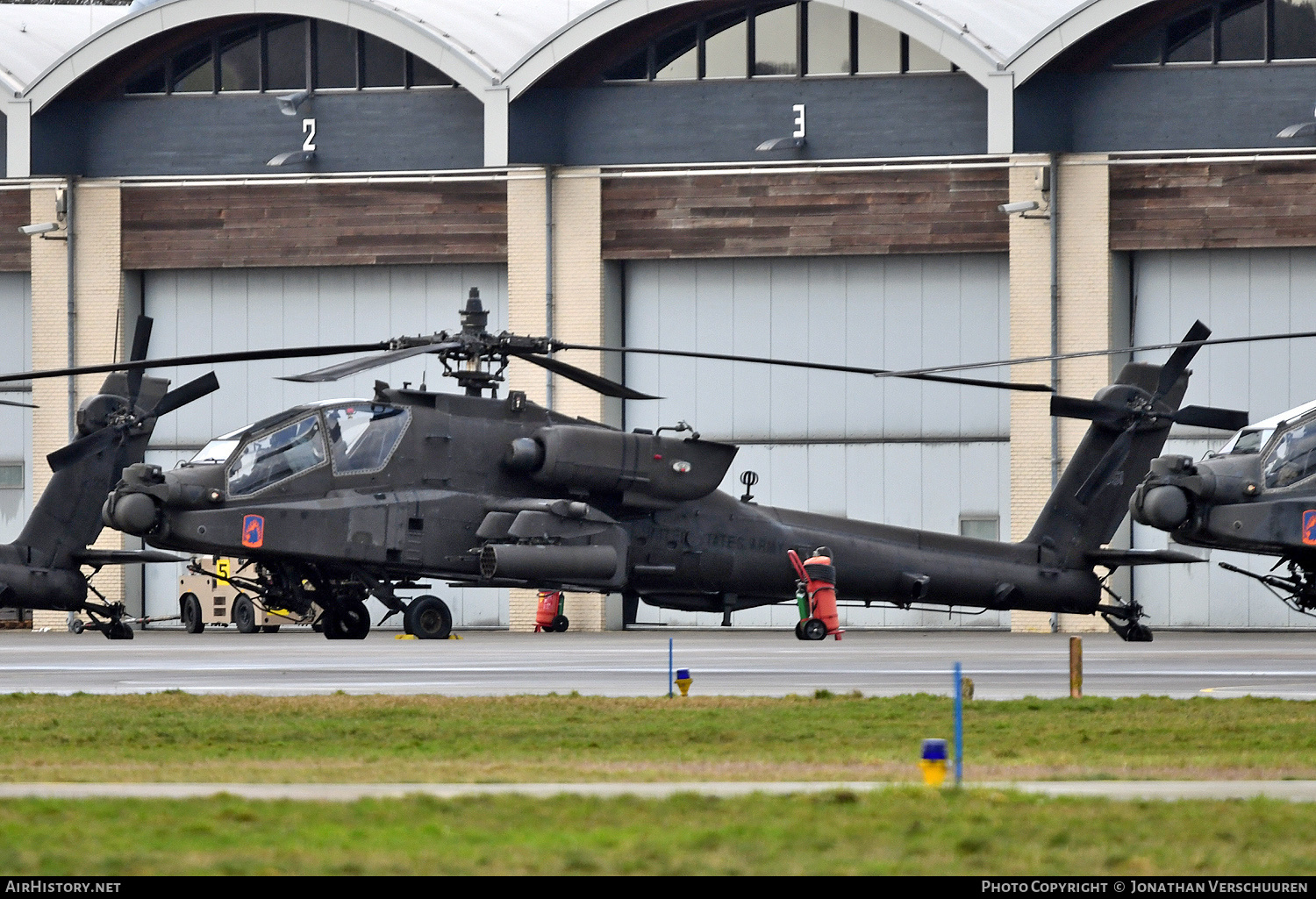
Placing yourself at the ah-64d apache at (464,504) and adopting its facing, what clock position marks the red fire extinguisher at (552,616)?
The red fire extinguisher is roughly at 3 o'clock from the ah-64d apache.

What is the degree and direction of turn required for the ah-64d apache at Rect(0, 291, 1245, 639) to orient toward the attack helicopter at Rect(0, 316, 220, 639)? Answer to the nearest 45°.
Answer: approximately 45° to its right

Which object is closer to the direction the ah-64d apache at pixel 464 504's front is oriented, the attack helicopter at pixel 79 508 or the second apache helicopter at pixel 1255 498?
the attack helicopter

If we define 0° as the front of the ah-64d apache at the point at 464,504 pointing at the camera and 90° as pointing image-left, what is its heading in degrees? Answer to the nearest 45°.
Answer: approximately 90°

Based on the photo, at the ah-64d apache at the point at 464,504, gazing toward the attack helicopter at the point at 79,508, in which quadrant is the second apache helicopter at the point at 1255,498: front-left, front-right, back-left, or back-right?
back-right

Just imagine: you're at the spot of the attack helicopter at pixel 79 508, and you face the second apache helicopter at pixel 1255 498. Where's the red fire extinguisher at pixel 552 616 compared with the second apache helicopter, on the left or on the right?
left

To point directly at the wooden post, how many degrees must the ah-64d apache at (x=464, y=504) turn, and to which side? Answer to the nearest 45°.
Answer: approximately 135° to its left

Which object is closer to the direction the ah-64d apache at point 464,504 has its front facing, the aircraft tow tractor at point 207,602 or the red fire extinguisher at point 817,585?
the aircraft tow tractor

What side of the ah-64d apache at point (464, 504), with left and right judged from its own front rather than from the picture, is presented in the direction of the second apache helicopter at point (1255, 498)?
back

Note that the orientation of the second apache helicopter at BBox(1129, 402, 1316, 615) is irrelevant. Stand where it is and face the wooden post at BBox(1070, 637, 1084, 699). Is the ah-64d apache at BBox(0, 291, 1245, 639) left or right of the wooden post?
right

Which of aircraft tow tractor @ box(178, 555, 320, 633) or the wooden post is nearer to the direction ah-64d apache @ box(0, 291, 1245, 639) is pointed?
the aircraft tow tractor
